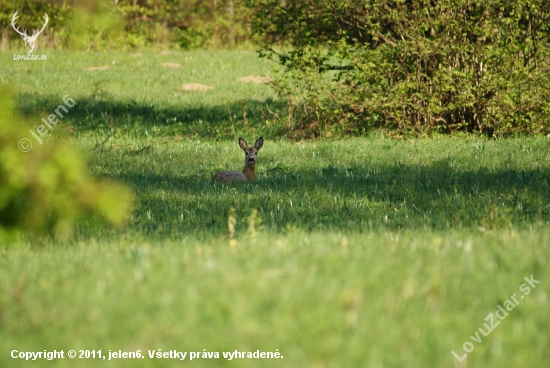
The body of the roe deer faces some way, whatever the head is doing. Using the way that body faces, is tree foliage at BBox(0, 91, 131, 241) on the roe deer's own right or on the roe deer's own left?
on the roe deer's own right

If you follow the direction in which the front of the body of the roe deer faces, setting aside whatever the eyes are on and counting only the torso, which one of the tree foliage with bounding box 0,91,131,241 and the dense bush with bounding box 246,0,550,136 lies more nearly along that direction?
the dense bush

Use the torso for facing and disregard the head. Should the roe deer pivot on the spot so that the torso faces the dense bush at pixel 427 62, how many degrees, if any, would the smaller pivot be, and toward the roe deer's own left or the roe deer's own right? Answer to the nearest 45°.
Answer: approximately 45° to the roe deer's own left

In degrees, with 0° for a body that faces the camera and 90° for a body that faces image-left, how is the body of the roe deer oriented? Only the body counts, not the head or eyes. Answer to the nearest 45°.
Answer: approximately 270°
